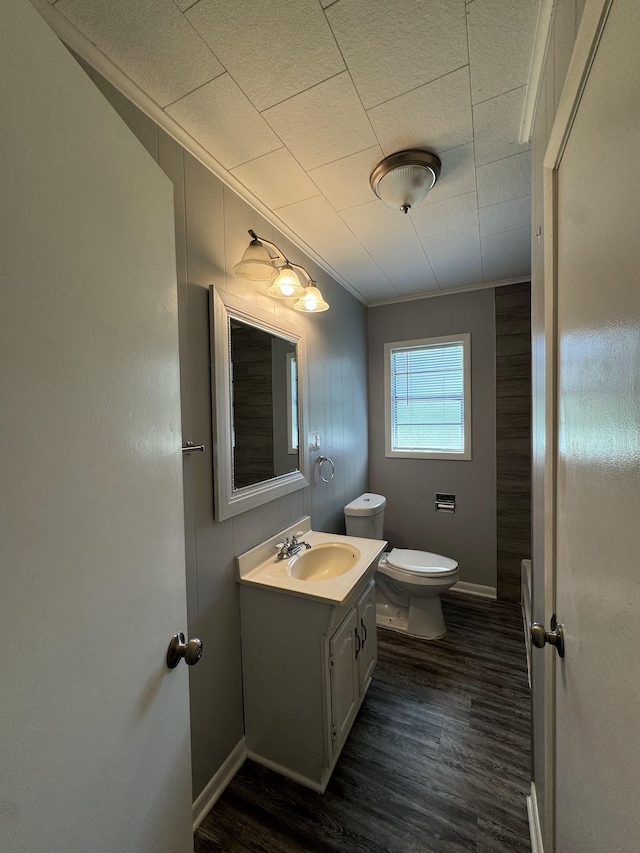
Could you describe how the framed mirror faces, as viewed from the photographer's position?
facing the viewer and to the right of the viewer

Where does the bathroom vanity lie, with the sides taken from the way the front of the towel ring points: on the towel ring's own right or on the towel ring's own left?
on the towel ring's own right

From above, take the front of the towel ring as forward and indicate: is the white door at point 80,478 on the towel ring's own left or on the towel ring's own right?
on the towel ring's own right

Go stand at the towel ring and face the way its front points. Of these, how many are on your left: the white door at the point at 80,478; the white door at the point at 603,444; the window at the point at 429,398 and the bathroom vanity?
1

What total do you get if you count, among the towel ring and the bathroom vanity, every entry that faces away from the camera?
0

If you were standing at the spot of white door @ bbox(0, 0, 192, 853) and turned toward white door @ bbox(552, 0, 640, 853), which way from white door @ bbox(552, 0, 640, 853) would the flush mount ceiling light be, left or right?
left

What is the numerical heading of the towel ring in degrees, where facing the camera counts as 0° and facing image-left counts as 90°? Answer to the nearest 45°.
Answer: approximately 315°
